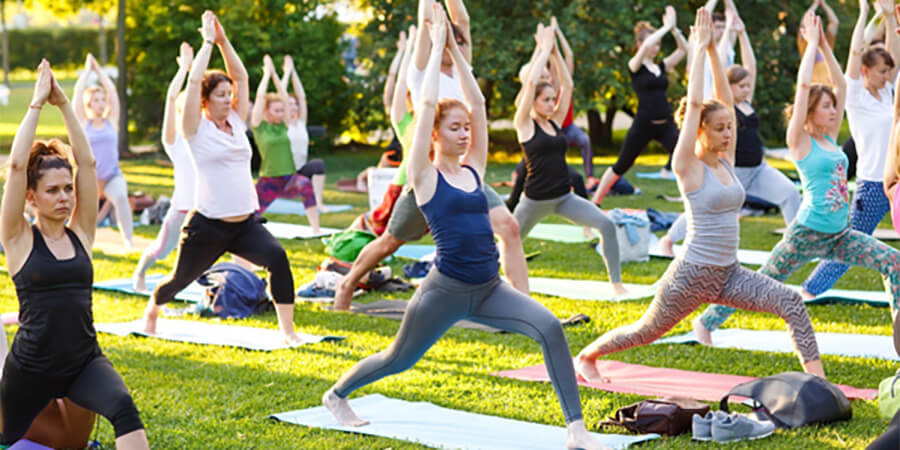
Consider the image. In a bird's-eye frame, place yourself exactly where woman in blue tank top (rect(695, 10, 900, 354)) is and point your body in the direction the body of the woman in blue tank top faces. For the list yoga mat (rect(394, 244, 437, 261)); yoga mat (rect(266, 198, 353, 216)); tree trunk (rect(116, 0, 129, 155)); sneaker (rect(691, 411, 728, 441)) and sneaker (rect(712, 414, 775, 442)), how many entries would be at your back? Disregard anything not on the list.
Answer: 3

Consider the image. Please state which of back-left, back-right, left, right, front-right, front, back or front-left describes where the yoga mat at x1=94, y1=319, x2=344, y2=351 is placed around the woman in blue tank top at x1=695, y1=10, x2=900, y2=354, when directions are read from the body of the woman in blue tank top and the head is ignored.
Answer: back-right

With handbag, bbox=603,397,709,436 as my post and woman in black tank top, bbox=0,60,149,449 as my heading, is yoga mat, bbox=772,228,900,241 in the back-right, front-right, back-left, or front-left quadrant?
back-right

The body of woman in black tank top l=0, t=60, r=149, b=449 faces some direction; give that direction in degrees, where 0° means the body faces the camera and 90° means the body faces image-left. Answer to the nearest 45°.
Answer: approximately 315°

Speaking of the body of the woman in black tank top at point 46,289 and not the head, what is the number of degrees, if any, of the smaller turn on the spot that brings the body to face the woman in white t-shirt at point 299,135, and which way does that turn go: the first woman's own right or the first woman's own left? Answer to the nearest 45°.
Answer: approximately 135° to the first woman's own left
